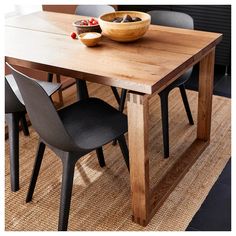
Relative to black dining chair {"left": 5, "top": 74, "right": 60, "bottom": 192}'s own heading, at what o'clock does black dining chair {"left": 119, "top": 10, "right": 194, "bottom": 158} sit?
black dining chair {"left": 119, "top": 10, "right": 194, "bottom": 158} is roughly at 1 o'clock from black dining chair {"left": 5, "top": 74, "right": 60, "bottom": 192}.

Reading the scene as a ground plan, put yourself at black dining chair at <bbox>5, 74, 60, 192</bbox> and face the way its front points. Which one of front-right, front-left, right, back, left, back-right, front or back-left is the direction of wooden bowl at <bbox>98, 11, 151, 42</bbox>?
front-right

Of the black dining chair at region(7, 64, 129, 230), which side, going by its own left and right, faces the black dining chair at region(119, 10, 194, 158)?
front

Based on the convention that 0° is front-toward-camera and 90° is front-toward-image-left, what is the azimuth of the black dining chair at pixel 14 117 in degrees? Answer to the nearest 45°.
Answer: approximately 225°

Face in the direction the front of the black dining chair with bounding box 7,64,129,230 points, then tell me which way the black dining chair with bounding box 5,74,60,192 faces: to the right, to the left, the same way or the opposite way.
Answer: the same way

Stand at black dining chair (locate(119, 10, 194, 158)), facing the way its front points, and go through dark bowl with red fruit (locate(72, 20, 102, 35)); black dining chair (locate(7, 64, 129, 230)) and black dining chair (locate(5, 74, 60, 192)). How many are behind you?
0

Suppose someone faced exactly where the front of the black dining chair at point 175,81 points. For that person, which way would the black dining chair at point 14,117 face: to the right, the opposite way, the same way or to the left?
the opposite way

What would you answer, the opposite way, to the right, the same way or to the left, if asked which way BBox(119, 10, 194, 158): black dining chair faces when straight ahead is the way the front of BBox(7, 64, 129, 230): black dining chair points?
the opposite way

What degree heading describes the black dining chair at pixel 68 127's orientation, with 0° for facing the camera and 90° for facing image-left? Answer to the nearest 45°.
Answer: approximately 225°

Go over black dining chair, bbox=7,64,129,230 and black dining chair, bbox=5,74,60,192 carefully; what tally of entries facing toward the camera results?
0

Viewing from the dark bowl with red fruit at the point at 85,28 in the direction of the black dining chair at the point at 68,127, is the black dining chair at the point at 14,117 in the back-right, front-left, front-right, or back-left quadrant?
front-right

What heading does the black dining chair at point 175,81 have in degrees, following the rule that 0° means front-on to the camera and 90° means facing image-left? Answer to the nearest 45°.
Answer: approximately 45°

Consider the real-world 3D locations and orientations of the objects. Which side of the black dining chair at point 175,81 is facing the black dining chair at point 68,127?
front
